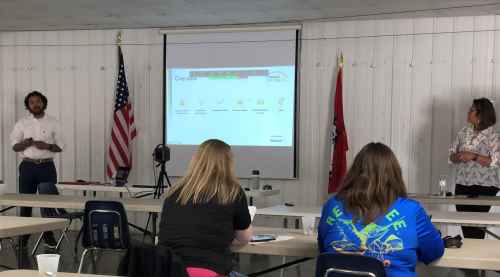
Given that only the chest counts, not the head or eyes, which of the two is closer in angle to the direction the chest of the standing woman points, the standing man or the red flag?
the standing man

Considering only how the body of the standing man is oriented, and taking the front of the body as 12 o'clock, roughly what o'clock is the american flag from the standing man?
The american flag is roughly at 8 o'clock from the standing man.

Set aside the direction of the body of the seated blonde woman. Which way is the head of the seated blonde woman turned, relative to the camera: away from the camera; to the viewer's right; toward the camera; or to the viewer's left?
away from the camera

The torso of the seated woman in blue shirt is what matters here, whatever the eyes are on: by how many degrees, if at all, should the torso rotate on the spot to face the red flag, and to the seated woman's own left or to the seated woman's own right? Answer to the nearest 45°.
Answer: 0° — they already face it

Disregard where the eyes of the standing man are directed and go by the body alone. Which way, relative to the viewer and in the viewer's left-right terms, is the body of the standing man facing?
facing the viewer

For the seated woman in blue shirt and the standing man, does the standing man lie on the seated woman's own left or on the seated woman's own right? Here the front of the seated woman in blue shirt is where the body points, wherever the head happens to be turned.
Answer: on the seated woman's own left

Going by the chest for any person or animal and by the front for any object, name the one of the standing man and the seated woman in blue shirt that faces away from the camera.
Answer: the seated woman in blue shirt

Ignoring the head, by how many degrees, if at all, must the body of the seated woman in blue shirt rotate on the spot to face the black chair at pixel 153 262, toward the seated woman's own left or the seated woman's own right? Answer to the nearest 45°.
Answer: approximately 135° to the seated woman's own left

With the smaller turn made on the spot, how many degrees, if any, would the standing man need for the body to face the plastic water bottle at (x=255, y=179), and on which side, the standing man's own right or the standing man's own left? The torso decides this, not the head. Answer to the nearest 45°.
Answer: approximately 90° to the standing man's own left

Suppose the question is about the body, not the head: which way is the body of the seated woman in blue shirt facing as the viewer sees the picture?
away from the camera

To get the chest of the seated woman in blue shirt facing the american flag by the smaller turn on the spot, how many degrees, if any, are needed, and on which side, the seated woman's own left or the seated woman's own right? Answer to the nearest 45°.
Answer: approximately 45° to the seated woman's own left

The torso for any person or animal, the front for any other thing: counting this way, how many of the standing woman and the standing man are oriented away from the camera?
0

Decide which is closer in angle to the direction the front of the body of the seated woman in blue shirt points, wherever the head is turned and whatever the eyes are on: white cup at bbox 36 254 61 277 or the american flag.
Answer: the american flag

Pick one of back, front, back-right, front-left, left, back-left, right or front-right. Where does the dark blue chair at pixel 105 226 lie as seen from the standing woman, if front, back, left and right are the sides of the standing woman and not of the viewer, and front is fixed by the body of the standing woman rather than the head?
front

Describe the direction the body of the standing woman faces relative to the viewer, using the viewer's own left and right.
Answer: facing the viewer and to the left of the viewer

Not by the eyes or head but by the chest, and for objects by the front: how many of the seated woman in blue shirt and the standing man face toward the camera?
1

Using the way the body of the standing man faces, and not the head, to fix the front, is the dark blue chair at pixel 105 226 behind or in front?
in front
